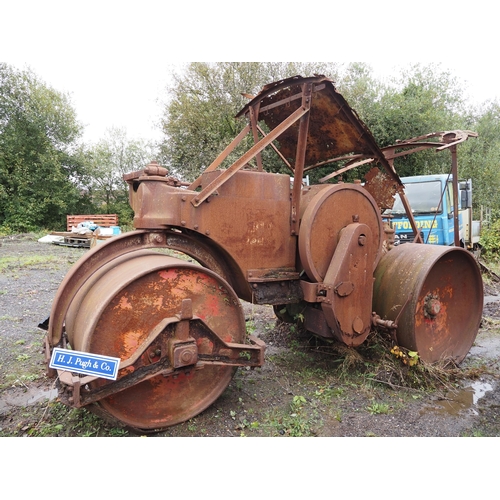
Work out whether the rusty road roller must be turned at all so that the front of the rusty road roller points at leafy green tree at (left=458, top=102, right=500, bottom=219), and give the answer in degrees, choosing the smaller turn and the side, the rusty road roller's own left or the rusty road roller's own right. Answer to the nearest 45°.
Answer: approximately 180°

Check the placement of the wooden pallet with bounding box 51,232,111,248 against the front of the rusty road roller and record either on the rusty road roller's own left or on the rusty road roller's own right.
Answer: on the rusty road roller's own right

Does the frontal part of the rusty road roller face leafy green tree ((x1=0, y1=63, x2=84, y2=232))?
no

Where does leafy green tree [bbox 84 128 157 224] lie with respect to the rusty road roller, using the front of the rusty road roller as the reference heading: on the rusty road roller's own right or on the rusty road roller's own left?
on the rusty road roller's own right

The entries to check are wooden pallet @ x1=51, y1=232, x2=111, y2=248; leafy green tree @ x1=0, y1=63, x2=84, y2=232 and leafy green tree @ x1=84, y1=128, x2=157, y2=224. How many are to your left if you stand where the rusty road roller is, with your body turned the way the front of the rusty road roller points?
0

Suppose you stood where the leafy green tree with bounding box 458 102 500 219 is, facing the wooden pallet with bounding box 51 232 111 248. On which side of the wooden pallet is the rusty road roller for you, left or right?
left
